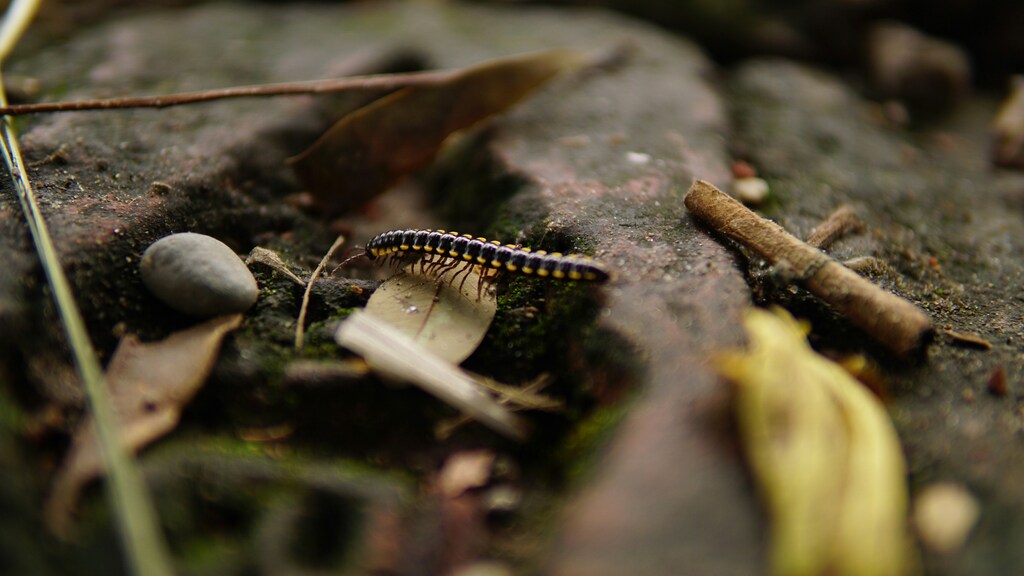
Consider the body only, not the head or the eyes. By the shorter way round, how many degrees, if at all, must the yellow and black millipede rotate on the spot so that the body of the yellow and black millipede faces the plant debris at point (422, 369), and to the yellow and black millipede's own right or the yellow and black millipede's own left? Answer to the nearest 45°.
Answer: approximately 90° to the yellow and black millipede's own left

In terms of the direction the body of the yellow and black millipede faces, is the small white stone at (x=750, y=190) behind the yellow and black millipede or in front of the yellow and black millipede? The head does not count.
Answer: behind

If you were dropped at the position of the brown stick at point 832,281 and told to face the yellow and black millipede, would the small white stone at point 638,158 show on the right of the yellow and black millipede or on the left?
right

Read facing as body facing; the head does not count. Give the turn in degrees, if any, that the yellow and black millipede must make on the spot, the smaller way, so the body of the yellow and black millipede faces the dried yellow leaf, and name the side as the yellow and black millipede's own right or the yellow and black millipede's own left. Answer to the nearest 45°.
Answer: approximately 135° to the yellow and black millipede's own left

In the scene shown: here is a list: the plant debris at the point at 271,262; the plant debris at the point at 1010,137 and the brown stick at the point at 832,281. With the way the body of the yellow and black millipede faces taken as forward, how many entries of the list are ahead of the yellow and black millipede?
1

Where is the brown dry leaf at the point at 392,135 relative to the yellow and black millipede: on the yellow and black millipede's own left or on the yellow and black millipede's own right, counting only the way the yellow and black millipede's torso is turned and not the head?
on the yellow and black millipede's own right

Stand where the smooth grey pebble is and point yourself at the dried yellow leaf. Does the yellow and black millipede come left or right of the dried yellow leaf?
left

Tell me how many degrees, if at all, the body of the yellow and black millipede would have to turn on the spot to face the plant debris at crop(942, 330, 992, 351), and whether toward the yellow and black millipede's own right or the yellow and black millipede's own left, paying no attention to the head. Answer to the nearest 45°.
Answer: approximately 180°

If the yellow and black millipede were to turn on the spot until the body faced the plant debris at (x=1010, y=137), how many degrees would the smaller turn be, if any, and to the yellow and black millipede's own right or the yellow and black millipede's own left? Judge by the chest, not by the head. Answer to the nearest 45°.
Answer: approximately 135° to the yellow and black millipede's own right

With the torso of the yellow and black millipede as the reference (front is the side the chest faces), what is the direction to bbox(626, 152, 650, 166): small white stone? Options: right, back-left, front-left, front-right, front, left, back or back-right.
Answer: back-right

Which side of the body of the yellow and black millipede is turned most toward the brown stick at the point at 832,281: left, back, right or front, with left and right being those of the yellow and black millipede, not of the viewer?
back

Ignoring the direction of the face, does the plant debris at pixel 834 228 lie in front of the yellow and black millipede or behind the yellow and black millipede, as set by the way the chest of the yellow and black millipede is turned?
behind

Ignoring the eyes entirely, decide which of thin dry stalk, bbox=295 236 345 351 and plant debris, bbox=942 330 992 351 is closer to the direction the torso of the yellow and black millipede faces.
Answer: the thin dry stalk

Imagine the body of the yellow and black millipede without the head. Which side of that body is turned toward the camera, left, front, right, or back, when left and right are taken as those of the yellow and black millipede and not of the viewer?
left
